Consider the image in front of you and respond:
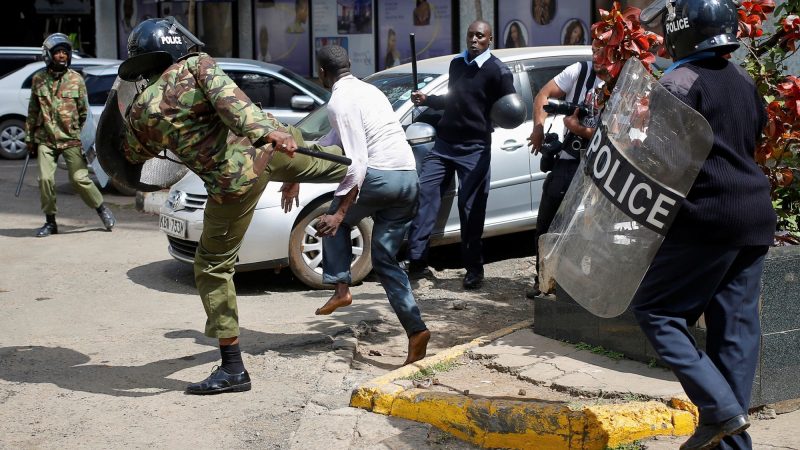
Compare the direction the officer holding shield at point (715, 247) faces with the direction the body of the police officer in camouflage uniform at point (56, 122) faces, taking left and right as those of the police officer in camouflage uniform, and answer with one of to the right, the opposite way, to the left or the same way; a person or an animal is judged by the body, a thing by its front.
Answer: the opposite way

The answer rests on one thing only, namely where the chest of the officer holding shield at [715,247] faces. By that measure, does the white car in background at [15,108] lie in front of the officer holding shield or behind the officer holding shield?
in front

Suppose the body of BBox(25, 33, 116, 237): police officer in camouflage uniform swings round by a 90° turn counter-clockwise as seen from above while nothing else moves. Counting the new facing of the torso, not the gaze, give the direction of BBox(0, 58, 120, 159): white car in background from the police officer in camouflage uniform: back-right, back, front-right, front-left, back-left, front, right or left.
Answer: left

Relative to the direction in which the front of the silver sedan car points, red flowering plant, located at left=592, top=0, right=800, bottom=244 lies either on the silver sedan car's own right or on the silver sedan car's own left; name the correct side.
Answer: on the silver sedan car's own left

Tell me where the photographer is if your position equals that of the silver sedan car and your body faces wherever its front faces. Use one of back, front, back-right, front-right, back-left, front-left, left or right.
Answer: left

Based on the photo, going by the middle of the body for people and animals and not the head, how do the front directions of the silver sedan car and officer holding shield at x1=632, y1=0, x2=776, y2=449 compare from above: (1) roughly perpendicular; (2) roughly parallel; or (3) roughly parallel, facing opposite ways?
roughly perpendicular

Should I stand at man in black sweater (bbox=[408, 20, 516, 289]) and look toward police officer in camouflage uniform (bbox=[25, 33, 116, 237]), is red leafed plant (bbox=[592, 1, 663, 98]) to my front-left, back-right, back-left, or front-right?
back-left

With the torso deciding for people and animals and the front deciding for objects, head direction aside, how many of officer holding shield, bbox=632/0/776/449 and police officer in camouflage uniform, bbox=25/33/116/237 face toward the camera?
1

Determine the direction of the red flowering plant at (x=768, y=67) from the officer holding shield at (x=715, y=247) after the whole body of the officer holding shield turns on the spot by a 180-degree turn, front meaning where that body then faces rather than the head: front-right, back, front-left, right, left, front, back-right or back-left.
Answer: back-left

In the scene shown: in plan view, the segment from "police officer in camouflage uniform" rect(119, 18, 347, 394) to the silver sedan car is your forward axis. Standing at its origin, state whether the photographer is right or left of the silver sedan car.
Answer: right

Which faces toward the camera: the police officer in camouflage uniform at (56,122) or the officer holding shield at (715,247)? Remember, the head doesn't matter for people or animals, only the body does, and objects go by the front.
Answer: the police officer in camouflage uniform

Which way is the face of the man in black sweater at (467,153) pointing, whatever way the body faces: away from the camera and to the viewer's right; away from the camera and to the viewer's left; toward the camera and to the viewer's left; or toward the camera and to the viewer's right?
toward the camera and to the viewer's left

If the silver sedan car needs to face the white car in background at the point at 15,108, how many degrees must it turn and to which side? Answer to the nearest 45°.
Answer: approximately 90° to its right

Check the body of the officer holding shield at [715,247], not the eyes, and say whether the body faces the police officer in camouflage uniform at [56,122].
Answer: yes

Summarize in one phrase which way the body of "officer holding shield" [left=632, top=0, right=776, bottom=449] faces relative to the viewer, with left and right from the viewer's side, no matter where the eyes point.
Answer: facing away from the viewer and to the left of the viewer

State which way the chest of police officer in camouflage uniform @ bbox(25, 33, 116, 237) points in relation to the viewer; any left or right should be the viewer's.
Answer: facing the viewer

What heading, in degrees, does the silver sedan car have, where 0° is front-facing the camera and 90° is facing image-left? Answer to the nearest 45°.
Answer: approximately 45°
